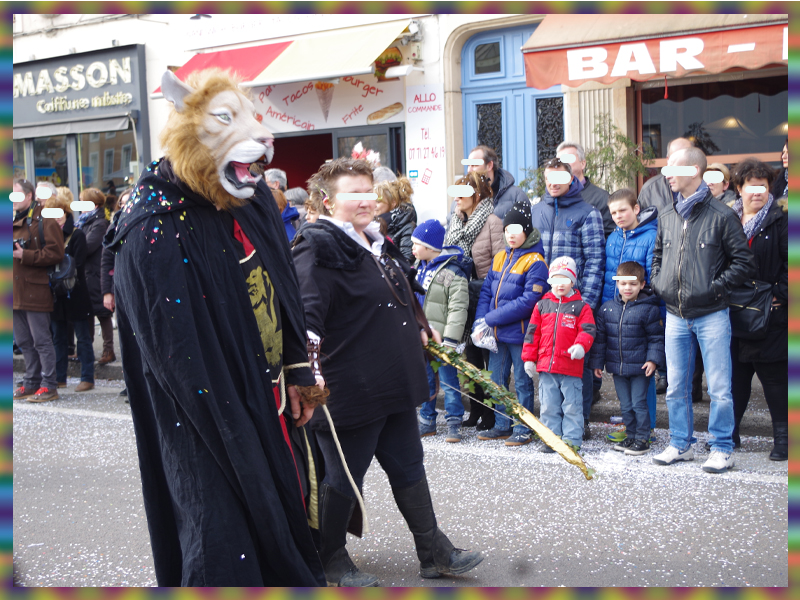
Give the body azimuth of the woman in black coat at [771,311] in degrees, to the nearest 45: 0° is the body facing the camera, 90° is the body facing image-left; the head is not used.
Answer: approximately 45°

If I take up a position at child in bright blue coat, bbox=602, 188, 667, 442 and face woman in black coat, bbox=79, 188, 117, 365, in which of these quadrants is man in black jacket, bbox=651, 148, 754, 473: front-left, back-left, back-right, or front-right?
back-left

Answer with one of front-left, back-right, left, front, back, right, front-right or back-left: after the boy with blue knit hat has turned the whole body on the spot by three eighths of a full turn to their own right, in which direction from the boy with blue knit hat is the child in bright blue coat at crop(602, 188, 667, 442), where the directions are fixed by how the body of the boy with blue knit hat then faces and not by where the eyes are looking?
right

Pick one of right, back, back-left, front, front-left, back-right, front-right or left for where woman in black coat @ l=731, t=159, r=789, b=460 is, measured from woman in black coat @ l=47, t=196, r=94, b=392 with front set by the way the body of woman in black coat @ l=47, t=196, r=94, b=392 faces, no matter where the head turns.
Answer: back-left

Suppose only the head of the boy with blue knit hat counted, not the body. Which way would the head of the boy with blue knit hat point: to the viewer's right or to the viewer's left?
to the viewer's left

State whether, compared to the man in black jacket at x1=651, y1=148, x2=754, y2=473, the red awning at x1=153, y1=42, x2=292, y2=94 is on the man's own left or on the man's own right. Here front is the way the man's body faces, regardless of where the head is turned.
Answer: on the man's own right

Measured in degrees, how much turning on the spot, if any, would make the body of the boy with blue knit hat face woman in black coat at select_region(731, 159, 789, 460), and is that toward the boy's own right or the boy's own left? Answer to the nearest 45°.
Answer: approximately 135° to the boy's own left

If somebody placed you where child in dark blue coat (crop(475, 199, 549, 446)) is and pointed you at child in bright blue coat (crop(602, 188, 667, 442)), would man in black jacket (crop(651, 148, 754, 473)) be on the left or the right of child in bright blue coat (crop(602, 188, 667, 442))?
right

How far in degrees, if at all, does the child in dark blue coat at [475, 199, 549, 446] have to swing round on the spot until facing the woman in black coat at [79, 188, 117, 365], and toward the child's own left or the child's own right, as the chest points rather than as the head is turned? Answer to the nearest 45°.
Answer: approximately 90° to the child's own right
